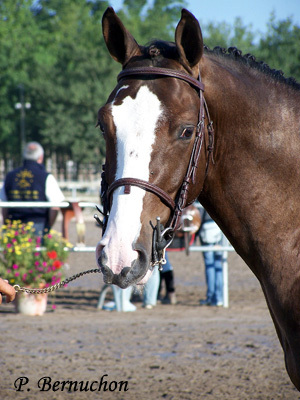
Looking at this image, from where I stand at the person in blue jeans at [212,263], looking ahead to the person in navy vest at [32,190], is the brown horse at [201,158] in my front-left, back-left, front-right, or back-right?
front-left

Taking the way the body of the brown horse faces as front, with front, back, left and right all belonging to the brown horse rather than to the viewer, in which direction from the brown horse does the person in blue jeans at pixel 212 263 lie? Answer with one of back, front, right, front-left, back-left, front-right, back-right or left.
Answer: back-right

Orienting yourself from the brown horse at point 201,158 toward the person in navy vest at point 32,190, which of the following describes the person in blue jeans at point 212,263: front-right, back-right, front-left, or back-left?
front-right
